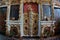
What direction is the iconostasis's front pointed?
toward the camera
